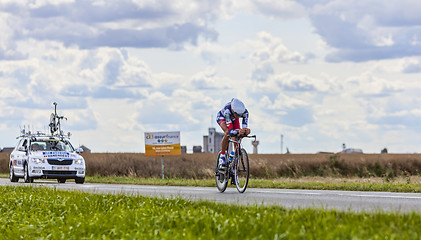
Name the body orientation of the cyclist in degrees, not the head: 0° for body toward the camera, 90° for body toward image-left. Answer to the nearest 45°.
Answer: approximately 315°

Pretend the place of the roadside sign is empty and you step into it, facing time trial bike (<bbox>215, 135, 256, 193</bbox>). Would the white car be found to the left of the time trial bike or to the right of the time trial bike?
right

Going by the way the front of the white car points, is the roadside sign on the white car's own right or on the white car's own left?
on the white car's own left

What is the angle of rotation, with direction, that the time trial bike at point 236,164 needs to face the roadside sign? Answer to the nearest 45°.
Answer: approximately 135° to its left

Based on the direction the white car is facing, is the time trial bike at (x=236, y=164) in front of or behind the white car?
in front

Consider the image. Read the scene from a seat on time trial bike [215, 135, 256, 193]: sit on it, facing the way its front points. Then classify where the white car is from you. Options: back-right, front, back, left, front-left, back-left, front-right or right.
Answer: back

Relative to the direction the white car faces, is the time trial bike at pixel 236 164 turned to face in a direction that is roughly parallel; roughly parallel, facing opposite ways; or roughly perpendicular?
roughly parallel

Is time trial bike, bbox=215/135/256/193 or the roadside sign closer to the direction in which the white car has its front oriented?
the time trial bike

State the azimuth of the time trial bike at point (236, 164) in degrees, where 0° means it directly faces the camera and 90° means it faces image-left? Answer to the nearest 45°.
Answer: approximately 315°

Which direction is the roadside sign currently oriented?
toward the camera

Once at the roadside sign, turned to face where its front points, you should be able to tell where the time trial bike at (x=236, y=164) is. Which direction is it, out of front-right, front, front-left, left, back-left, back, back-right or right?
front

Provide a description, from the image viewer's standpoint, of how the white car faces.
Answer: facing the viewer and to the right of the viewer
